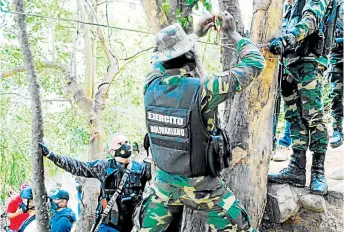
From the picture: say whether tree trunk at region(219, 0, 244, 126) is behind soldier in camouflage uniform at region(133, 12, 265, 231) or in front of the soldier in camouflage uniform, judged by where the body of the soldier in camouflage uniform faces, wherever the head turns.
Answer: in front

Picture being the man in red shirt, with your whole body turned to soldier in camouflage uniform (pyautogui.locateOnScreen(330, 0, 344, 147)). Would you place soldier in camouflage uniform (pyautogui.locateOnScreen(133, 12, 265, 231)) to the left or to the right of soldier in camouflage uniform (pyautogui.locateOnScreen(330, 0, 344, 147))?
right

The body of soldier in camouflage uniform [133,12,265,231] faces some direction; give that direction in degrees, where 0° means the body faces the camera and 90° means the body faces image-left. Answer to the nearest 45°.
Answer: approximately 225°

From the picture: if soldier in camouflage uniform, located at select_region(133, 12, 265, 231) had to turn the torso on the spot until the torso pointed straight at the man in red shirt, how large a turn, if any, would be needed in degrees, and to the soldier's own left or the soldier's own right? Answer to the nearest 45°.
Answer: approximately 90° to the soldier's own left

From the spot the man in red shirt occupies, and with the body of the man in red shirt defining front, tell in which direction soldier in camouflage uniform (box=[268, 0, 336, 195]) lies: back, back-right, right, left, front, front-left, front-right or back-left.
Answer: front-right

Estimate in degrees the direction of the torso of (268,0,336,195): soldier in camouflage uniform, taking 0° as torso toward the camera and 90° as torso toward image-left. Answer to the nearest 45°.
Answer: approximately 45°

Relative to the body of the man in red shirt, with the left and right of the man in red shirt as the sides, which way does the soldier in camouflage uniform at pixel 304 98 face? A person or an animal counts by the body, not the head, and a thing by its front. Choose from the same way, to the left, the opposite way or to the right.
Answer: the opposite way

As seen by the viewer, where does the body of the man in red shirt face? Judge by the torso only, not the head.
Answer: to the viewer's right

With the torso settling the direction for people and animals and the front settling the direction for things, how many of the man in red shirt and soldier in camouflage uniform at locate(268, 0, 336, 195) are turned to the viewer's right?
1

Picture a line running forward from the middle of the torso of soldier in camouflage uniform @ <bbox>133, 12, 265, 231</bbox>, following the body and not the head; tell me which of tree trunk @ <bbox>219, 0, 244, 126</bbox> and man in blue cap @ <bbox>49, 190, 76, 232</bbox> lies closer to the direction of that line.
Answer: the tree trunk

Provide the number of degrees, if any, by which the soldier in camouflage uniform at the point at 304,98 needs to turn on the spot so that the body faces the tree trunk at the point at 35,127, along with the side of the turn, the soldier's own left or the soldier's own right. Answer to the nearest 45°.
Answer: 0° — they already face it

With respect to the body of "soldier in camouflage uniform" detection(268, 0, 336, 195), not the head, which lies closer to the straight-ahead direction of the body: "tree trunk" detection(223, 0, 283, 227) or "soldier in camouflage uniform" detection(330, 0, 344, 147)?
the tree trunk

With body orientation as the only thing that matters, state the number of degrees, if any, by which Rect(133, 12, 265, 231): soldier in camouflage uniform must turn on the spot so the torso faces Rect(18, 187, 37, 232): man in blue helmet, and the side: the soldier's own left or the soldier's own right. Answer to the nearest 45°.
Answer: approximately 90° to the soldier's own left
